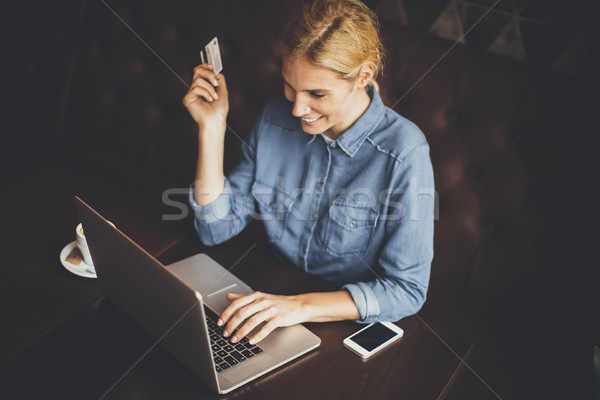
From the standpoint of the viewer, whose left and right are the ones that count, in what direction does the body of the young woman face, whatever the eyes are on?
facing the viewer and to the left of the viewer

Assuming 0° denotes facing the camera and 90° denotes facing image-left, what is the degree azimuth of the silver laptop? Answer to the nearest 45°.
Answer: approximately 225°

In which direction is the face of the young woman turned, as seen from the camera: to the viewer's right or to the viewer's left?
to the viewer's left

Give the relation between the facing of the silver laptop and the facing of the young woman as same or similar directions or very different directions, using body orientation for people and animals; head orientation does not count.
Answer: very different directions
